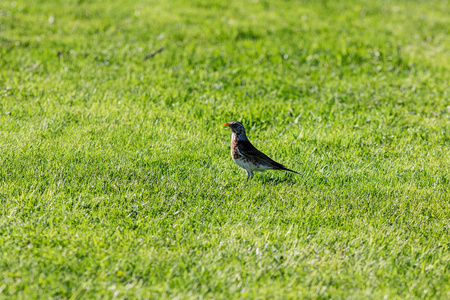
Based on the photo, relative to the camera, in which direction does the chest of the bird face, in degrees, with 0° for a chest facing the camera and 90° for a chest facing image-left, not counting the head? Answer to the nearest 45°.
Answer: approximately 90°
